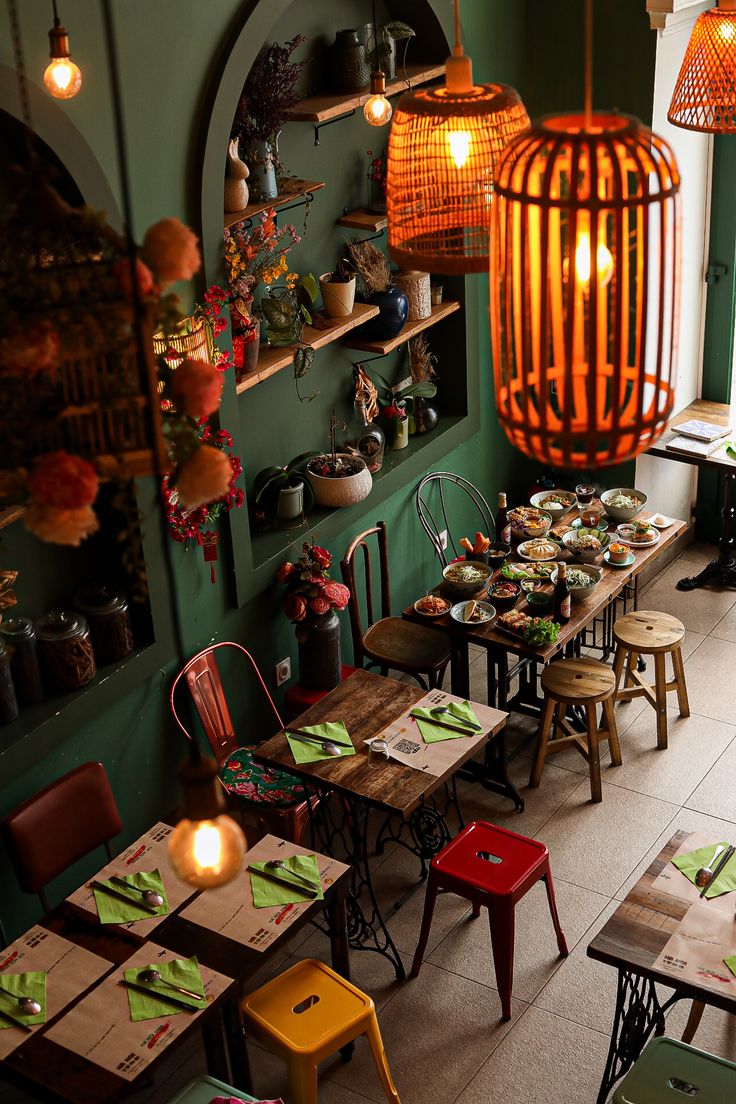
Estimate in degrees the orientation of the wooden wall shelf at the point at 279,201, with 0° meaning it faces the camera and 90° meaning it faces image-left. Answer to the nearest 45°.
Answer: approximately 315°

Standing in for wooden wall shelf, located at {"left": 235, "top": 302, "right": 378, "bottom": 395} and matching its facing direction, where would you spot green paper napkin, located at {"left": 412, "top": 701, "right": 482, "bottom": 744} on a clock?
The green paper napkin is roughly at 1 o'clock from the wooden wall shelf.

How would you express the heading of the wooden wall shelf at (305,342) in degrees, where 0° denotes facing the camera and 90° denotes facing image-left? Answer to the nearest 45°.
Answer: approximately 315°
